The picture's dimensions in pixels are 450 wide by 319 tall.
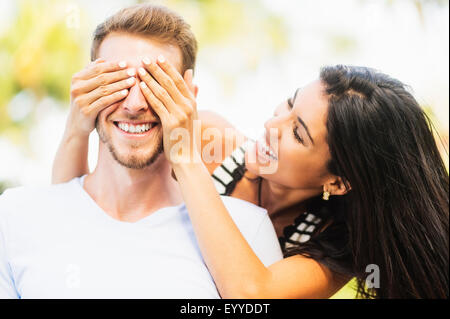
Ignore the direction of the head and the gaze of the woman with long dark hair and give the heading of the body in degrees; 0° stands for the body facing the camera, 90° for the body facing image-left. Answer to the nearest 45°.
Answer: approximately 45°

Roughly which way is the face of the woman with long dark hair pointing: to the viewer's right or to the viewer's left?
to the viewer's left

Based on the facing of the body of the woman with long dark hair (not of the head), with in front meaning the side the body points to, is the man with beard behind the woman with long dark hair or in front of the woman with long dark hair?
in front

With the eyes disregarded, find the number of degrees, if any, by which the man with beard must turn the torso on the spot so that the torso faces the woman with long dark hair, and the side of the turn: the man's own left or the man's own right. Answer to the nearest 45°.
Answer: approximately 90° to the man's own left

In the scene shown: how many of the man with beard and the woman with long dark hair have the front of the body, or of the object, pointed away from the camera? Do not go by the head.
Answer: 0
